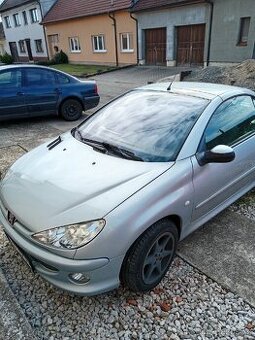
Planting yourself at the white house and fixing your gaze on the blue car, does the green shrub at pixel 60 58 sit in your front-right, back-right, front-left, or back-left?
front-left

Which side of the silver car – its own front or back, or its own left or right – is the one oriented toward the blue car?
right

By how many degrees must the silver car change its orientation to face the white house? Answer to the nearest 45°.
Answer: approximately 135° to its right

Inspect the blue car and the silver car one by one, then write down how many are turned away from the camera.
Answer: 0

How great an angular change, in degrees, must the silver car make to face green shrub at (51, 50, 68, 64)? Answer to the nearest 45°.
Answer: approximately 135° to its right

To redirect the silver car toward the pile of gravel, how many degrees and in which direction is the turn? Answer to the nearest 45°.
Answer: approximately 180°

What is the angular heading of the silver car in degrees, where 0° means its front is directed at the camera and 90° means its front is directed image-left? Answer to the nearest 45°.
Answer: approximately 45°
